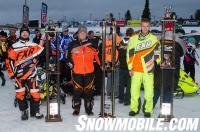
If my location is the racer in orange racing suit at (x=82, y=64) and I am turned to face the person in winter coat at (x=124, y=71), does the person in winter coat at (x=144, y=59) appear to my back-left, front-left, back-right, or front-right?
front-right

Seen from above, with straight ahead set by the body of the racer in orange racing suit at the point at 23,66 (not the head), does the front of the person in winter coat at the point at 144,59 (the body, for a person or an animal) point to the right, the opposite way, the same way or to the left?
the same way

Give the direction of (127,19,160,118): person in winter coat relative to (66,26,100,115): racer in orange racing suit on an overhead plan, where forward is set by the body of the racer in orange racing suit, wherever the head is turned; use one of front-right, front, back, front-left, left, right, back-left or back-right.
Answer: left

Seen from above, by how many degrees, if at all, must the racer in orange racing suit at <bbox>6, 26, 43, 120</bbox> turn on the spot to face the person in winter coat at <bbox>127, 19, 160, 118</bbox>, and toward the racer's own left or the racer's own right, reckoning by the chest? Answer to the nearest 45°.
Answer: approximately 90° to the racer's own left

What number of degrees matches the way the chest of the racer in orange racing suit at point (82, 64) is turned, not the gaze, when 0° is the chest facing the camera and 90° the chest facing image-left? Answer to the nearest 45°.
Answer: approximately 0°

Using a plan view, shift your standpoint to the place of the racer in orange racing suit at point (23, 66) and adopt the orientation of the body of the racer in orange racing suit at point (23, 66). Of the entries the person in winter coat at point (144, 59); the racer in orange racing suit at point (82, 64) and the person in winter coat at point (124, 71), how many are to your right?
0

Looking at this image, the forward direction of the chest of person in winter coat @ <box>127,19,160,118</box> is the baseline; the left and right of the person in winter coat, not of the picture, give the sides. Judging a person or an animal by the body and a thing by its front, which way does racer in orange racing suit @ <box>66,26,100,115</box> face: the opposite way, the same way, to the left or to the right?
the same way

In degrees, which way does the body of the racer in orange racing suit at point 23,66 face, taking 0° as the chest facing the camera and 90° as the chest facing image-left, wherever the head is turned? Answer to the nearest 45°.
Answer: approximately 0°

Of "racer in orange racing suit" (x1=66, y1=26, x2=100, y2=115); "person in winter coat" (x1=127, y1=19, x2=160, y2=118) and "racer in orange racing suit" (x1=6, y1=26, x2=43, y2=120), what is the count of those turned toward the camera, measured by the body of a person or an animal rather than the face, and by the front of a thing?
3

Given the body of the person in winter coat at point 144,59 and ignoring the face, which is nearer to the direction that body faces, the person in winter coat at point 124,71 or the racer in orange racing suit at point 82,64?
the racer in orange racing suit

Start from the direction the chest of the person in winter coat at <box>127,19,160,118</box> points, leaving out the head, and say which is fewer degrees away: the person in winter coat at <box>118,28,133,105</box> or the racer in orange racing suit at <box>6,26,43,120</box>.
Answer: the racer in orange racing suit

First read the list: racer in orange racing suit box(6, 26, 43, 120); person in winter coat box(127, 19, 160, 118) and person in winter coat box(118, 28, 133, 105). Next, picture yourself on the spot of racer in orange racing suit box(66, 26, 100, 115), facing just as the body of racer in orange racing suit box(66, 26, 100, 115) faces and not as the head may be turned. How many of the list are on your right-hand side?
1

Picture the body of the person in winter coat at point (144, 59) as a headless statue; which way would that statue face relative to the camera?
toward the camera

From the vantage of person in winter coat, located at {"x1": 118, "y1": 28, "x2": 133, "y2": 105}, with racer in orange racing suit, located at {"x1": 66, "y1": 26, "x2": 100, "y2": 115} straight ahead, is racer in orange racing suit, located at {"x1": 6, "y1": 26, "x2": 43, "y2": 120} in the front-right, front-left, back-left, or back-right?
front-right

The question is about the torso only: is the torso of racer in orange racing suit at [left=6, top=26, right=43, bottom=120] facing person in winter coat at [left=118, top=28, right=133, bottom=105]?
no

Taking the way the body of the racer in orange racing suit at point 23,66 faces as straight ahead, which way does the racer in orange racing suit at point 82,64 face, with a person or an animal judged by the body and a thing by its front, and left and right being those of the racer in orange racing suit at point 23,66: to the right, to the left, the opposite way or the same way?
the same way

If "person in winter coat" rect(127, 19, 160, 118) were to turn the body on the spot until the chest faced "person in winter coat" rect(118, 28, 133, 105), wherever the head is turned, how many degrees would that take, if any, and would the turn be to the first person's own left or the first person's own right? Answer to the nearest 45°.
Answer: approximately 180°

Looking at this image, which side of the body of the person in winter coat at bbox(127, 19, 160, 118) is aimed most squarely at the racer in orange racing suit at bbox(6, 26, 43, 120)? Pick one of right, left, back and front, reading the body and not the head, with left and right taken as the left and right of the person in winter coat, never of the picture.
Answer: right

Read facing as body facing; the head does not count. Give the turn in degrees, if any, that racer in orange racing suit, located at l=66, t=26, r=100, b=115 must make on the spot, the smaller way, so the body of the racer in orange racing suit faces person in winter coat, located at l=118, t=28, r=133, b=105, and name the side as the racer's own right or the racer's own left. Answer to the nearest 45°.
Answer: approximately 135° to the racer's own left

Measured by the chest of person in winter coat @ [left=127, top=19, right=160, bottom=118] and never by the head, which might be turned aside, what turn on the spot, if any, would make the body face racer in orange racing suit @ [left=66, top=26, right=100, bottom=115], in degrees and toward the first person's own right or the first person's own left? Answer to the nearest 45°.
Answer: approximately 90° to the first person's own right
